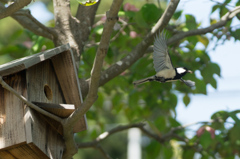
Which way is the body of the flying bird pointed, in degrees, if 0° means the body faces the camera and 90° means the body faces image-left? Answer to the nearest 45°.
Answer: approximately 270°

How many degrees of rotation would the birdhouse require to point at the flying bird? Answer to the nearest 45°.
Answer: approximately 45° to its left

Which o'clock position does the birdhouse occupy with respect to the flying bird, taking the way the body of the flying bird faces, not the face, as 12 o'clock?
The birdhouse is roughly at 5 o'clock from the flying bird.

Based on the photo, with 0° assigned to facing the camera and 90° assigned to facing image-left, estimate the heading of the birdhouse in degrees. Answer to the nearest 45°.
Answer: approximately 315°
